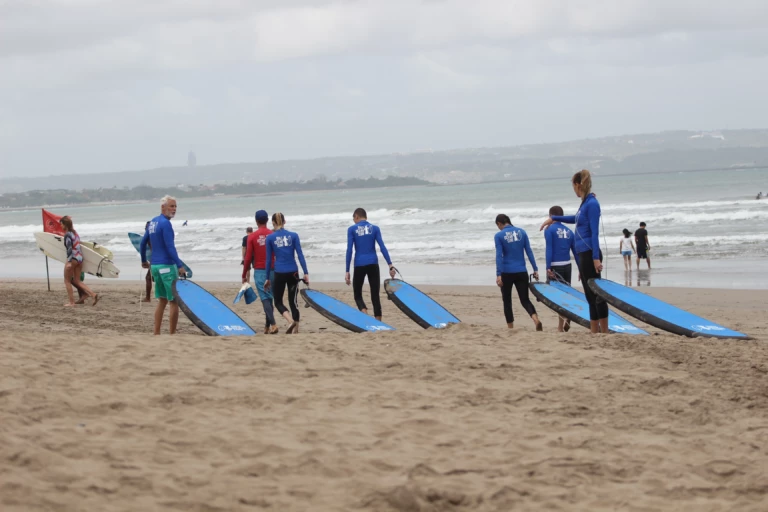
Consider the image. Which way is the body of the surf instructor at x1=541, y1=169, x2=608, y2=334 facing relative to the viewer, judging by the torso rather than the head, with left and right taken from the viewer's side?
facing to the left of the viewer

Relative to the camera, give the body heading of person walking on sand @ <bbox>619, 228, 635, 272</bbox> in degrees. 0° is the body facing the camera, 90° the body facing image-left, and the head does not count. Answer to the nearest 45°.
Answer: approximately 180°

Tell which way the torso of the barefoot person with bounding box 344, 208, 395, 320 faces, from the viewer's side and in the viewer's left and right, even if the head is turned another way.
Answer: facing away from the viewer

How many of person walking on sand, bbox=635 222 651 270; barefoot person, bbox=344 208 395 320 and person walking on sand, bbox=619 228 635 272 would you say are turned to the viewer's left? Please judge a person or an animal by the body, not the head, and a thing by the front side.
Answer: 0

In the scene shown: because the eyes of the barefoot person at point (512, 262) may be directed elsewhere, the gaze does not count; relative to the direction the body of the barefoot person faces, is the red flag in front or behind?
in front

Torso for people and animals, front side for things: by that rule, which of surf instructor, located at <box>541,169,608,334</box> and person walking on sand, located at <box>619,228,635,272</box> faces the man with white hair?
the surf instructor

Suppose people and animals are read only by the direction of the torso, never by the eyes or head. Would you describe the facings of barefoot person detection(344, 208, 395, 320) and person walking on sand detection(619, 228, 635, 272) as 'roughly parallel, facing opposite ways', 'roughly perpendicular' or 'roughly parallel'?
roughly parallel

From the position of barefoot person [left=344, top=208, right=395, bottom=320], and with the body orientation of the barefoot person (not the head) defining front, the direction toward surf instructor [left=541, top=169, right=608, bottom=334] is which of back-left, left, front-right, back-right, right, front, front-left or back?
back-right

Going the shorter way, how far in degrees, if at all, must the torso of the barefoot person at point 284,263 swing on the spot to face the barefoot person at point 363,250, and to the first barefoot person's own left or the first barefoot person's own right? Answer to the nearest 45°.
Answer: approximately 90° to the first barefoot person's own right

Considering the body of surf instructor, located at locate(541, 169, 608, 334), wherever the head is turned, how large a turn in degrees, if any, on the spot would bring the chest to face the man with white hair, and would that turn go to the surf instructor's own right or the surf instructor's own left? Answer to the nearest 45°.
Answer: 0° — they already face them

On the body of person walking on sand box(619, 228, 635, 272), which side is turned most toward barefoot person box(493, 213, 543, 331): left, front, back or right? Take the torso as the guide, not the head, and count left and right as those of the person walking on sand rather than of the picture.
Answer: back

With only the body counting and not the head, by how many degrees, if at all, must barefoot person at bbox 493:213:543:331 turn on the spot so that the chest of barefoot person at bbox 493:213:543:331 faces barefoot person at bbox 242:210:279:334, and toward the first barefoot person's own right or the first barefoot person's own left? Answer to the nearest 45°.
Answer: approximately 45° to the first barefoot person's own left
